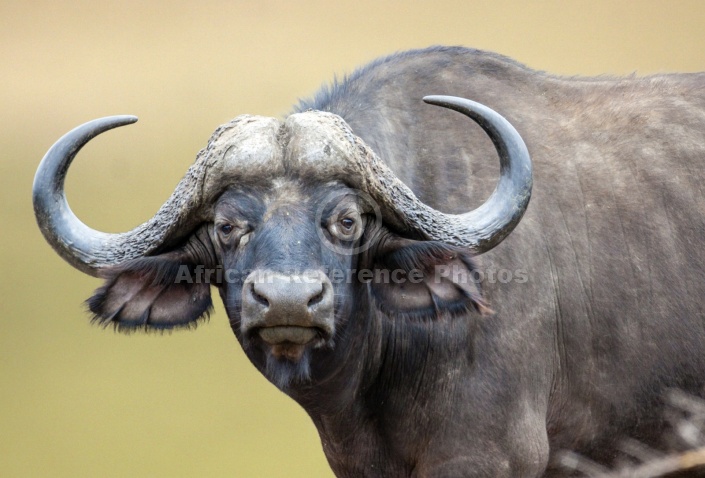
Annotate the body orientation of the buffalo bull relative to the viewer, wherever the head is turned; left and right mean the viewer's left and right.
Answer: facing the viewer and to the left of the viewer
